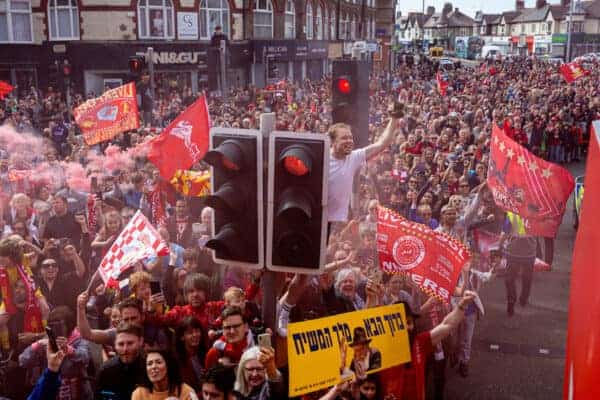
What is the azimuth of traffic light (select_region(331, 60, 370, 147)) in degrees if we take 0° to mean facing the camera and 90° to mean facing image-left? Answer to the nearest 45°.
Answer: approximately 45°

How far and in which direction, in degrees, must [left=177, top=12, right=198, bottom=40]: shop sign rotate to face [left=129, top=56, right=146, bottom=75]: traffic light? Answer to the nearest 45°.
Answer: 0° — it already faces it

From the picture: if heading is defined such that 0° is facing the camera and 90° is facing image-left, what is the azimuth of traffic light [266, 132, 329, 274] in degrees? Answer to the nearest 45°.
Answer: approximately 0°

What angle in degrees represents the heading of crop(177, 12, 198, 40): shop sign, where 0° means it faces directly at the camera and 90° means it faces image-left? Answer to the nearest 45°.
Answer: approximately 0°

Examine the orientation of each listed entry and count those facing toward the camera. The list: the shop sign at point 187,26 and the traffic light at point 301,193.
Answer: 2

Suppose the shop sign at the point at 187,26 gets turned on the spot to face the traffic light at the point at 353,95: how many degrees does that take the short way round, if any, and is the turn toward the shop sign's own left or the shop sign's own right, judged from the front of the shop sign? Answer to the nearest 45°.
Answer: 0° — it already faces it

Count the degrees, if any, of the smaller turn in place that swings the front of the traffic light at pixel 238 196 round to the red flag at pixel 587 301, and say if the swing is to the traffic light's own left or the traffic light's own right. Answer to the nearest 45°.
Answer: approximately 90° to the traffic light's own left
